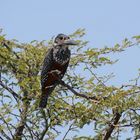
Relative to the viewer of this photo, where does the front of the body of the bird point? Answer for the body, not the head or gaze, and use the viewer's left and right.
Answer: facing the viewer and to the right of the viewer
